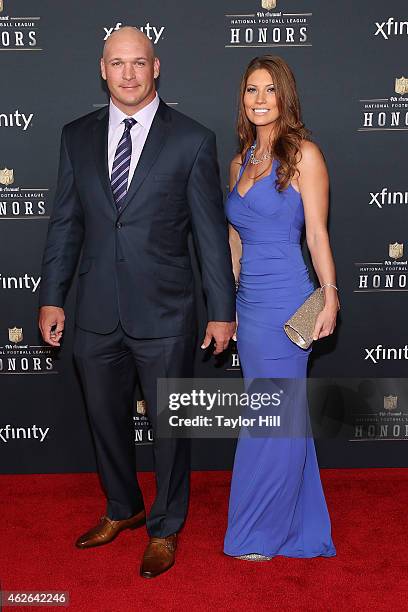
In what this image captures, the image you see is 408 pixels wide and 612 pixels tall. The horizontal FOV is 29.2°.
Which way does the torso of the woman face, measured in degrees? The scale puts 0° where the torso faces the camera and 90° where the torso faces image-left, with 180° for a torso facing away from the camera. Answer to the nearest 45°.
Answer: approximately 45°
